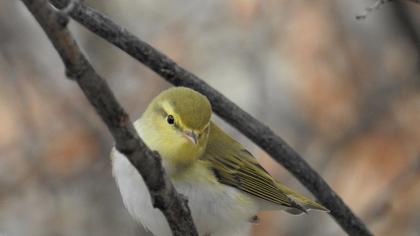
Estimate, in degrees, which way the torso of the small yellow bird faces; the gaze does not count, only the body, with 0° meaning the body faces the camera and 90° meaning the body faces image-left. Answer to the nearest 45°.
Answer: approximately 45°
